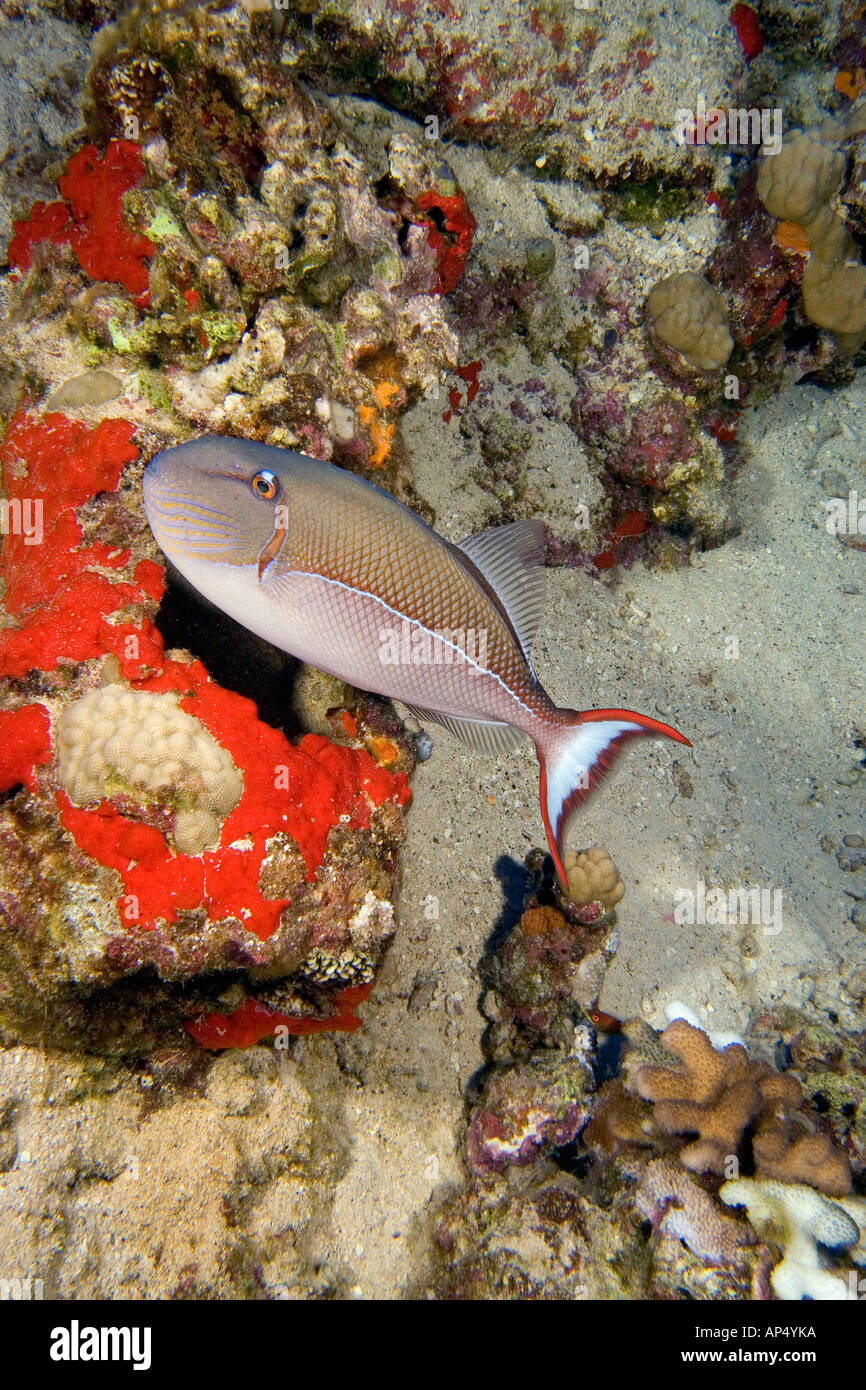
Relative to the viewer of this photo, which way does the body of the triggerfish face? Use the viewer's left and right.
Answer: facing to the left of the viewer

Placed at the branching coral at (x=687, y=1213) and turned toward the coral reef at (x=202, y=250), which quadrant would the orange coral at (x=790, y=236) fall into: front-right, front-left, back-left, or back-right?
front-right

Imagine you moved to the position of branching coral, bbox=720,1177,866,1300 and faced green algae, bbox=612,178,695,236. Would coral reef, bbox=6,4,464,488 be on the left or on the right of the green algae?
left

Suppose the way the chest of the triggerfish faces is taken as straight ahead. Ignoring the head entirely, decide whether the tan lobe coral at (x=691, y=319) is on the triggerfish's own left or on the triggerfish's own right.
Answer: on the triggerfish's own right
